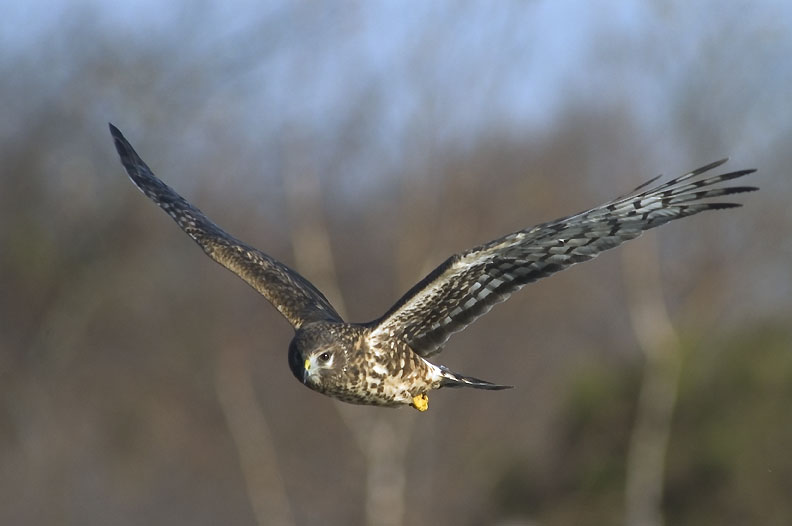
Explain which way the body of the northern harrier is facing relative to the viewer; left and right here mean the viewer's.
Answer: facing the viewer and to the left of the viewer
